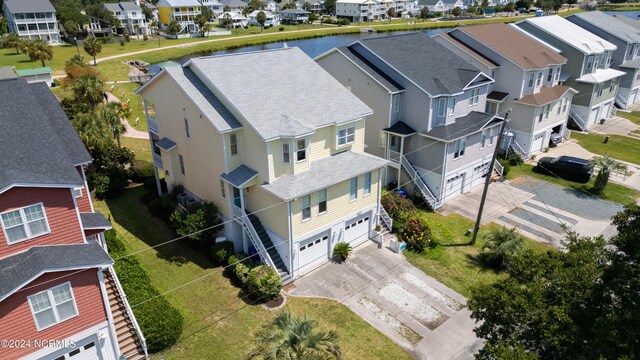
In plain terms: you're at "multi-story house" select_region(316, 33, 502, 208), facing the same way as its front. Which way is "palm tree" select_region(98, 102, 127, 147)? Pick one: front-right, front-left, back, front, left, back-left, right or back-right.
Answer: back-right

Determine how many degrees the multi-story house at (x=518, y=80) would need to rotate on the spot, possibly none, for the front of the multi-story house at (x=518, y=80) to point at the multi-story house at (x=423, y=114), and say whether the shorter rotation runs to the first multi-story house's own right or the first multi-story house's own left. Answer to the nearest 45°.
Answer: approximately 90° to the first multi-story house's own right

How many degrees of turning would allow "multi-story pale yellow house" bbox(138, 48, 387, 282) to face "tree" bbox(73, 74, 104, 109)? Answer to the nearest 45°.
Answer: approximately 180°

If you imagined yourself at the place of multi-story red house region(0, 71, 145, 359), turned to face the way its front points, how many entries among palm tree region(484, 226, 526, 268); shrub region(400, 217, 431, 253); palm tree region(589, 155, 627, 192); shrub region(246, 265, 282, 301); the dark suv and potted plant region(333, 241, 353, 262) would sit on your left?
6

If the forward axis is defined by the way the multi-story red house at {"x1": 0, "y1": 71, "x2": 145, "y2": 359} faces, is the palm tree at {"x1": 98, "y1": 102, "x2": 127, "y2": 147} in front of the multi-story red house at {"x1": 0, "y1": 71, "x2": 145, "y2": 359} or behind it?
behind

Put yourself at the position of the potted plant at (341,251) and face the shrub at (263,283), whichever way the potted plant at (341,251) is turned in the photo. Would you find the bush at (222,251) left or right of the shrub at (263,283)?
right

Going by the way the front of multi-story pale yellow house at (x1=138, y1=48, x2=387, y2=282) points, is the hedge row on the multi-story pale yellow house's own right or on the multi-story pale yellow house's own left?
on the multi-story pale yellow house's own right

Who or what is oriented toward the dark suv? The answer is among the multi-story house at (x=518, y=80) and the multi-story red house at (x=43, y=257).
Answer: the multi-story house at (x=518, y=80)

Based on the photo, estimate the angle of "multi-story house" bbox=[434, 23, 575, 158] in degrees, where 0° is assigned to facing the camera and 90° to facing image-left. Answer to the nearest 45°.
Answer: approximately 315°

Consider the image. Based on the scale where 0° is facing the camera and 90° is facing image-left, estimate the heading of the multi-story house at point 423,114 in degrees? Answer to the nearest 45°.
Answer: approximately 315°

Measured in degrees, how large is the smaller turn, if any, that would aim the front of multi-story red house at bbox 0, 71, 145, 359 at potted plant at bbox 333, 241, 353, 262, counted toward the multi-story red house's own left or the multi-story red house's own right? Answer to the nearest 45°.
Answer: approximately 90° to the multi-story red house's own left

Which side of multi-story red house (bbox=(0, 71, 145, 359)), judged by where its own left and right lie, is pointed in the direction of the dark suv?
left

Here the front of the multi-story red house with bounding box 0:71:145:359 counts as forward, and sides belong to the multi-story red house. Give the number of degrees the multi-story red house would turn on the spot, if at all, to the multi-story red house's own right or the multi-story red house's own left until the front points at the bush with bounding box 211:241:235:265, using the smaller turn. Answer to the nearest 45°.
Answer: approximately 135° to the multi-story red house's own left
